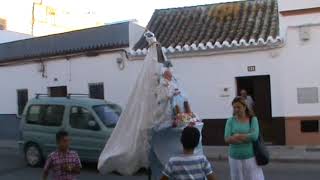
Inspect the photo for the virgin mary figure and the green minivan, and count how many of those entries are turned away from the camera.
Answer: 0

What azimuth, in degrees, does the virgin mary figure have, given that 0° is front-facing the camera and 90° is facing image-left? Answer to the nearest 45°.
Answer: approximately 270°

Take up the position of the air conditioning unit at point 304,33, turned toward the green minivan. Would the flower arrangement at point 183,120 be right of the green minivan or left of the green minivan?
left

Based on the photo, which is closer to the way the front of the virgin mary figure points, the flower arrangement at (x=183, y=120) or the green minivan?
the flower arrangement
